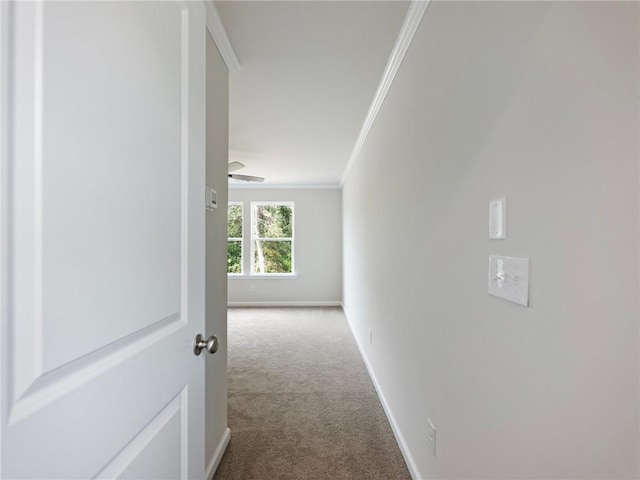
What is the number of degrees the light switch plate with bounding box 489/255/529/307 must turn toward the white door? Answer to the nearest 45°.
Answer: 0° — it already faces it

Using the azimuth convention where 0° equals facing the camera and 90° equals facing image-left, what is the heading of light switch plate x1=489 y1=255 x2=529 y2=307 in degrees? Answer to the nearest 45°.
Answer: approximately 45°
